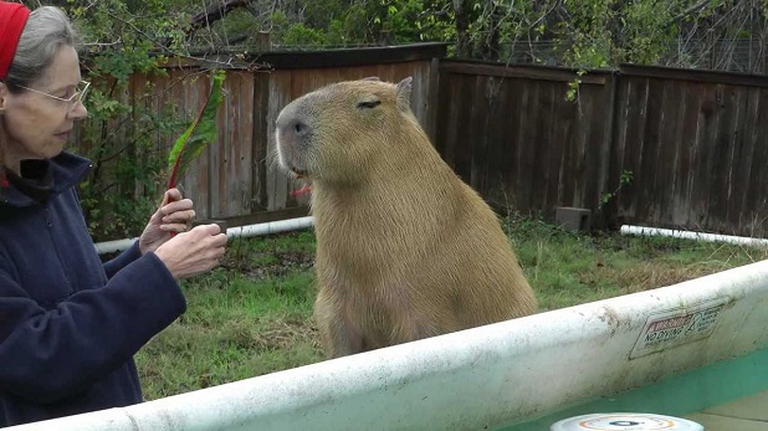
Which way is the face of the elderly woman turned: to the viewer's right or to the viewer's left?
to the viewer's right

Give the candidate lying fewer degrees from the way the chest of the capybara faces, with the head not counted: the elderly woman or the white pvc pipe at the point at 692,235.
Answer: the elderly woman

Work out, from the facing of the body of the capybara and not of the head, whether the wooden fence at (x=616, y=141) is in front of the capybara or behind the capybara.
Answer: behind

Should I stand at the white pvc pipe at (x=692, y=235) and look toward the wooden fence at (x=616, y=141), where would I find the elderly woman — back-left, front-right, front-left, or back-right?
back-left

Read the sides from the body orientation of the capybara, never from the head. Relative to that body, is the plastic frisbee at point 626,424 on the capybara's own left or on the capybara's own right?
on the capybara's own left

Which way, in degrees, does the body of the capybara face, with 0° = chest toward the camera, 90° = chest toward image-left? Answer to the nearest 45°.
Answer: approximately 45°

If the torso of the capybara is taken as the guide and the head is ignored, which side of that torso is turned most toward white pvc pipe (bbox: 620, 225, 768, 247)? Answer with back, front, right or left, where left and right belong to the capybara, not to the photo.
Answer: back

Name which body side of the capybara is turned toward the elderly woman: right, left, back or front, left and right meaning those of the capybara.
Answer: front

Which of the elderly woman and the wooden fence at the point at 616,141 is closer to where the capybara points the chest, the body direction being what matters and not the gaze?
the elderly woman
